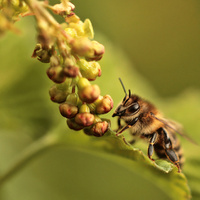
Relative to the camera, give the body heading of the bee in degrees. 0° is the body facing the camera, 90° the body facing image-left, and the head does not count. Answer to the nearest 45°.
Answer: approximately 90°
